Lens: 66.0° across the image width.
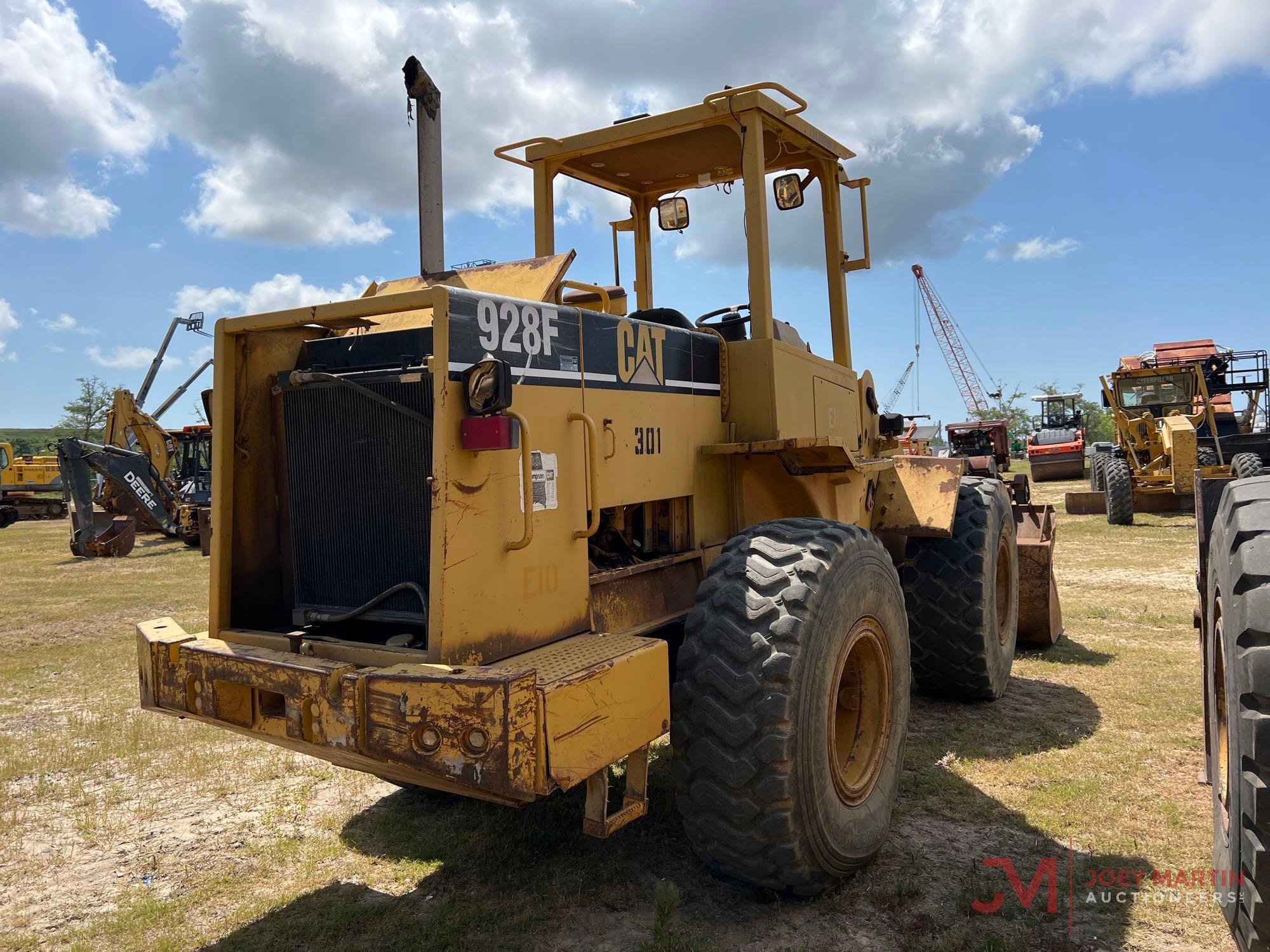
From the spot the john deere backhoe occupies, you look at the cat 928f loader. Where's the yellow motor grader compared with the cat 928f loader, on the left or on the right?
left

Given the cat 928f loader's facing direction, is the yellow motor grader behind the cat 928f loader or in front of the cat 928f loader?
in front

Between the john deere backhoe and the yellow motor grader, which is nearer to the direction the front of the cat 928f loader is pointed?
the yellow motor grader

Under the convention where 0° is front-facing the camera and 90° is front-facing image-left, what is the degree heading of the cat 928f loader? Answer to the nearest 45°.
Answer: approximately 225°

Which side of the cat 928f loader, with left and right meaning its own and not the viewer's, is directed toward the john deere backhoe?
left
